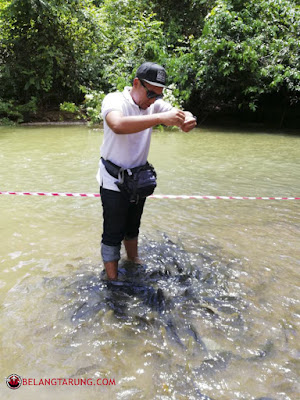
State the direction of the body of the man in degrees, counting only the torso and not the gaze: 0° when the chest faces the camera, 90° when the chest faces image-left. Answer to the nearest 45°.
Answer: approximately 315°

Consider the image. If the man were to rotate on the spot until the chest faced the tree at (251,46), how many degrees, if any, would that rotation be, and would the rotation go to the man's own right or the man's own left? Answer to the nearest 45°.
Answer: approximately 135° to the man's own left

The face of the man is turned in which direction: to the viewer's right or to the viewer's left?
to the viewer's right
